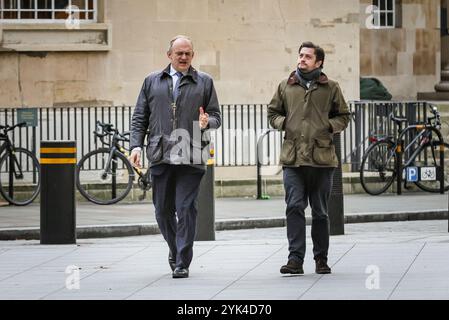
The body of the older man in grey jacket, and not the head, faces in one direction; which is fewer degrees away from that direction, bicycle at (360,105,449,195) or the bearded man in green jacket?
the bearded man in green jacket

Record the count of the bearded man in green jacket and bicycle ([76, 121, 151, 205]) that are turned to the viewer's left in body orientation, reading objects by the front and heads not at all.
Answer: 1

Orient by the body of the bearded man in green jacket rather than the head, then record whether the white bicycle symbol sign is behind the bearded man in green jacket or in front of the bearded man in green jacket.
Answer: behind

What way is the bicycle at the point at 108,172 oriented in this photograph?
to the viewer's left

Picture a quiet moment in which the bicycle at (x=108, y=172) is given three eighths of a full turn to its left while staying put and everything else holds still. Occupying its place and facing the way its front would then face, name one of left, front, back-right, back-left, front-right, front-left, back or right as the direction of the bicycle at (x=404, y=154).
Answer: front-left

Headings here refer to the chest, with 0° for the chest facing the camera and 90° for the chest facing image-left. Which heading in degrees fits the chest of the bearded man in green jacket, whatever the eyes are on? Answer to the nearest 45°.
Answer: approximately 0°
